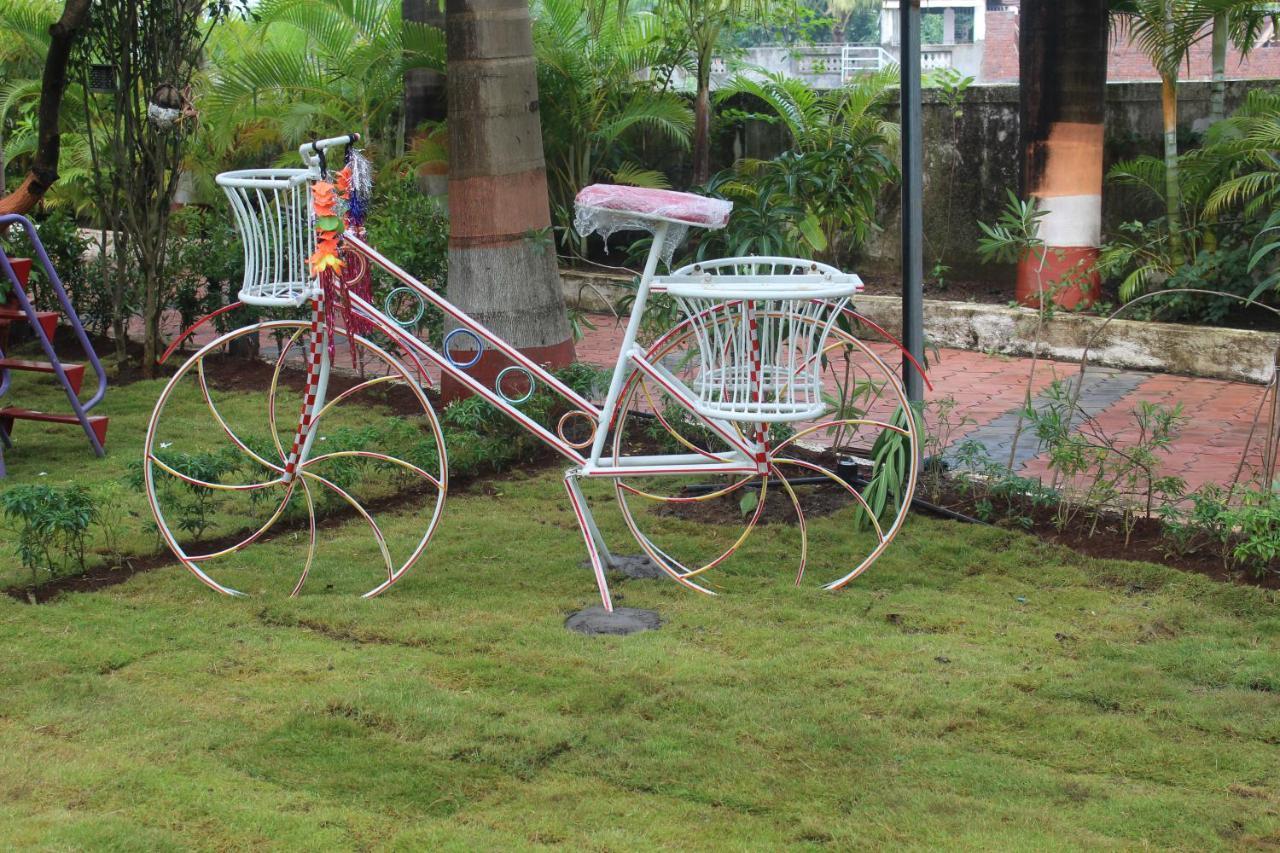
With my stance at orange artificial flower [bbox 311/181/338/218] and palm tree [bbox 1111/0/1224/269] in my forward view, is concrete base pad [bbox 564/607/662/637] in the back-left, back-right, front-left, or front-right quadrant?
front-right

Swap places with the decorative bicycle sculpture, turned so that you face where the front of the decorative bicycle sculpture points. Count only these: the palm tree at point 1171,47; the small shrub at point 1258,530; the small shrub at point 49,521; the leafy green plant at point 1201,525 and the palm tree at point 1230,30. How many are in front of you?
1

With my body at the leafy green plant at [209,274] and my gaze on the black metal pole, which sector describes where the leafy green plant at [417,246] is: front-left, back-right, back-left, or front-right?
front-left

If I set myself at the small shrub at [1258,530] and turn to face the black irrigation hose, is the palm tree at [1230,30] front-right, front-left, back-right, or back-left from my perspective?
front-right

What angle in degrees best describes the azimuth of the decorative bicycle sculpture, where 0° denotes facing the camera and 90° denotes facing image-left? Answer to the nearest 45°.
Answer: approximately 90°

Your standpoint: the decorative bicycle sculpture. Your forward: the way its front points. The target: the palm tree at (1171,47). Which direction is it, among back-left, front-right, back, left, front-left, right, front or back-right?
back-right

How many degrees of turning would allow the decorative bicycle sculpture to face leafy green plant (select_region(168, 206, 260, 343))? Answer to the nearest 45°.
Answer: approximately 45° to its right

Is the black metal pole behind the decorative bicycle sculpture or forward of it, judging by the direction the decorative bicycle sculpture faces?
behind

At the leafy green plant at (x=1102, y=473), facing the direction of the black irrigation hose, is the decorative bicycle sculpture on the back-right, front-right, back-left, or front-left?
front-left

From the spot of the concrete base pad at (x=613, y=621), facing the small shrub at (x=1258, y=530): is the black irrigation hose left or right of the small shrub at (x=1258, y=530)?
left

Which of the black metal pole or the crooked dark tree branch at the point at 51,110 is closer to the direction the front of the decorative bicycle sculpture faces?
the crooked dark tree branch

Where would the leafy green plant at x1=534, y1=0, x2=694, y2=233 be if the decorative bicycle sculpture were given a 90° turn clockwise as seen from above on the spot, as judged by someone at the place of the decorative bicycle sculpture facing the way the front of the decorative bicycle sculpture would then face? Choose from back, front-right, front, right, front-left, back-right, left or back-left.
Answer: front

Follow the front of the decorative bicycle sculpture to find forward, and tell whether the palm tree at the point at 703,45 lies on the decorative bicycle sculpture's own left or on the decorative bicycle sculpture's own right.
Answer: on the decorative bicycle sculpture's own right
